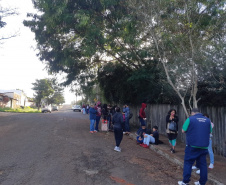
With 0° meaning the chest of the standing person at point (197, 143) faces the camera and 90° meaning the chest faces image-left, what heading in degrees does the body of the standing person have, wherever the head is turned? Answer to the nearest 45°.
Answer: approximately 135°

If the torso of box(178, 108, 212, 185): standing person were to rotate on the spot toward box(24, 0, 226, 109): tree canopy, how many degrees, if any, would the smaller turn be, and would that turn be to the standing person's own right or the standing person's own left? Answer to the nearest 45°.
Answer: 0° — they already face it
